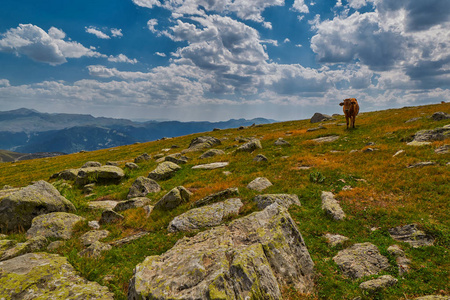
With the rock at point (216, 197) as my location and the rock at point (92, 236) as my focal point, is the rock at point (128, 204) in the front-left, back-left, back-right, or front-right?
front-right

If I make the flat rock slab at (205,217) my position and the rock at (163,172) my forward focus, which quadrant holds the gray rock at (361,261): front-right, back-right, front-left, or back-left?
back-right

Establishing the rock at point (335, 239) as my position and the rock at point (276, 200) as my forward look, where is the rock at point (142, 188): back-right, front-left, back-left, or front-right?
front-left

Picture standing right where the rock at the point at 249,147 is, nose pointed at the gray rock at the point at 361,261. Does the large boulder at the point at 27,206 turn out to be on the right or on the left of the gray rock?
right

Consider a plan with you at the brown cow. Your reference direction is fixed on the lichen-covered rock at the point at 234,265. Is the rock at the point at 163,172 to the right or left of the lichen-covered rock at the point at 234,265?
right

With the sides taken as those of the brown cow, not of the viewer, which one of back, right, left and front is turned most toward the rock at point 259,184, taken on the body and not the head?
front

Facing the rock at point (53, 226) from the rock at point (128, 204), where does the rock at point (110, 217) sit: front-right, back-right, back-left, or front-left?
front-left

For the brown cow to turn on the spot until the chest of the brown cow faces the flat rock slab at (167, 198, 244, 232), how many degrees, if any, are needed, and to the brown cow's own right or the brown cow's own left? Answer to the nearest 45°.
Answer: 0° — it already faces it

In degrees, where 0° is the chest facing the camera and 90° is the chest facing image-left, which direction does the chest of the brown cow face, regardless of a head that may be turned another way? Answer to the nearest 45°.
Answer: approximately 0°

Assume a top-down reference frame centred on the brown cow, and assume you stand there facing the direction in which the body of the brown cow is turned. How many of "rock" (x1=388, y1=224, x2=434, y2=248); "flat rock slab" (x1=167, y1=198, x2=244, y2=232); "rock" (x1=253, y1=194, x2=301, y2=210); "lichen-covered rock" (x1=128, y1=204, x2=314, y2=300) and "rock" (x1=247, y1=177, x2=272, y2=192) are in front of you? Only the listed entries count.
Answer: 5

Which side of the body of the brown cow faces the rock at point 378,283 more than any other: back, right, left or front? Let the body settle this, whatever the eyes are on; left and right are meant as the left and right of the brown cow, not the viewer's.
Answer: front

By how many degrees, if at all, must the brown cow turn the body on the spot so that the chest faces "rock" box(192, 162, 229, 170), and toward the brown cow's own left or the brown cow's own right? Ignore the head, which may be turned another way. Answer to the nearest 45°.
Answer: approximately 45° to the brown cow's own right

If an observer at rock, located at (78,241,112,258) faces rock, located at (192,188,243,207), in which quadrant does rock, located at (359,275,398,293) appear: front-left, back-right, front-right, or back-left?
front-right

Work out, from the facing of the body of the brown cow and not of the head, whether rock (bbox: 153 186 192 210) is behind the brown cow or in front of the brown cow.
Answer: in front

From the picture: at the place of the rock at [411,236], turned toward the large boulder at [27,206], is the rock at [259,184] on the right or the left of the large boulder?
right

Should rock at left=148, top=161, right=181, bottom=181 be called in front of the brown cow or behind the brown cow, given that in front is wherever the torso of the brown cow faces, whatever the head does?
in front
